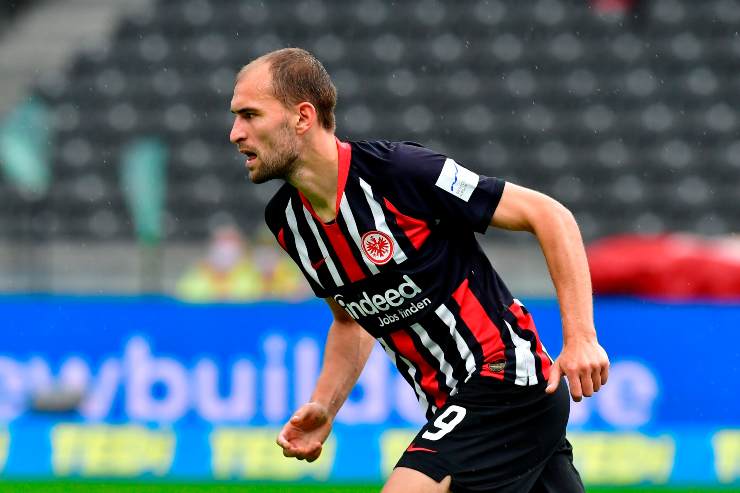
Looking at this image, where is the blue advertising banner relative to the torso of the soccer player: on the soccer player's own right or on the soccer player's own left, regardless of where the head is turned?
on the soccer player's own right

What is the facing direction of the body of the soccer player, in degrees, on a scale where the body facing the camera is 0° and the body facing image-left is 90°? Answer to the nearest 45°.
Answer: approximately 45°

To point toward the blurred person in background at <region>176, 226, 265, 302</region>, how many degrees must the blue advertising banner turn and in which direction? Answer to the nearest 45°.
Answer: approximately 180°

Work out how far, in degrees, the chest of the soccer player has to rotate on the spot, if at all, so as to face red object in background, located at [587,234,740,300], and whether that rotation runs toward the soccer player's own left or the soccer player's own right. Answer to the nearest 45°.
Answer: approximately 135° to the soccer player's own right

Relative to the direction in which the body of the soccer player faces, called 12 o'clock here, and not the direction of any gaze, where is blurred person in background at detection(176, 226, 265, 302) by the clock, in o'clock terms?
The blurred person in background is roughly at 4 o'clock from the soccer player.
